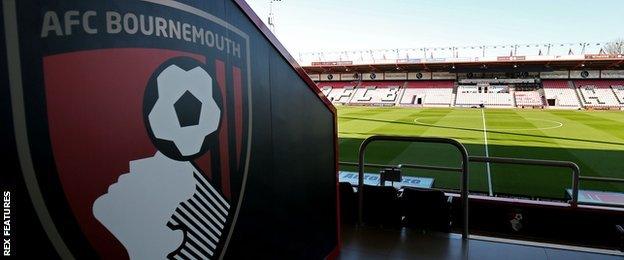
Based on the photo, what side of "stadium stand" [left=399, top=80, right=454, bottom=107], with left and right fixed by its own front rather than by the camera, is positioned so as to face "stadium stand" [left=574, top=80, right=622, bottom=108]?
left

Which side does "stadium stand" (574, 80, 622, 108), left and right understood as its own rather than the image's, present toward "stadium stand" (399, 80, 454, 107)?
right

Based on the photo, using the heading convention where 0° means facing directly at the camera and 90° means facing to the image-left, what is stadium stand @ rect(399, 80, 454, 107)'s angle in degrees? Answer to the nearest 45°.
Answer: approximately 0°

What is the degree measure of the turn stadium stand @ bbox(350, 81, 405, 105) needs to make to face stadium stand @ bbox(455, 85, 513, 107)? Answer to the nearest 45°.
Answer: approximately 90° to its left

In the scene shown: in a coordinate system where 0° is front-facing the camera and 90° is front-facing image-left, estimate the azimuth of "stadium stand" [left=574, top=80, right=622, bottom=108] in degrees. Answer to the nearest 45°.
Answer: approximately 0°

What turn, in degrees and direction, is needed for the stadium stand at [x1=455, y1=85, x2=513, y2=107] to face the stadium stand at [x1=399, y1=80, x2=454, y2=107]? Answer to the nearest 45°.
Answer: approximately 90° to its right
